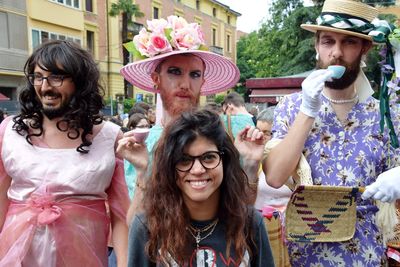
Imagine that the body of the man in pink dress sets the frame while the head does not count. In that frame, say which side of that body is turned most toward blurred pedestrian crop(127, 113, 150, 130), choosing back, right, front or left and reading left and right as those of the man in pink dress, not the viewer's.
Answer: back

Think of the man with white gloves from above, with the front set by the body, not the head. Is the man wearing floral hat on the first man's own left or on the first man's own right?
on the first man's own right

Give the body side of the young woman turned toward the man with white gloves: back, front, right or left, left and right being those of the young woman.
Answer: left

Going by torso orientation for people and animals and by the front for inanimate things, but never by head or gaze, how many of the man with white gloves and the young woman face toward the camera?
2

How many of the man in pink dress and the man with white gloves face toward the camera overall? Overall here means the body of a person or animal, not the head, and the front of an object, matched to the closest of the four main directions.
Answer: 2

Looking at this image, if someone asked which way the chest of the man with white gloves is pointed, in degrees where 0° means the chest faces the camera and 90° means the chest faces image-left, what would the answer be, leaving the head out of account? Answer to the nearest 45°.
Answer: approximately 0°

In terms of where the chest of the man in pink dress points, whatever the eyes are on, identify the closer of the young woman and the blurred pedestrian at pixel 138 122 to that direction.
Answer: the young woman

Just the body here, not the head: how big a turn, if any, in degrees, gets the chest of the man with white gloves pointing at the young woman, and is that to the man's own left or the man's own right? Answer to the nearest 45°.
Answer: approximately 45° to the man's own right

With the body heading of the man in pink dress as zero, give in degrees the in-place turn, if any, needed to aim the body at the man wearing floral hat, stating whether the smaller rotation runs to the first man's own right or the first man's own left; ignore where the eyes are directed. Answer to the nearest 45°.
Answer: approximately 90° to the first man's own left

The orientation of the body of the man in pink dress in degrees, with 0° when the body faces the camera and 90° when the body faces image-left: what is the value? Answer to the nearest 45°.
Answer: approximately 0°
